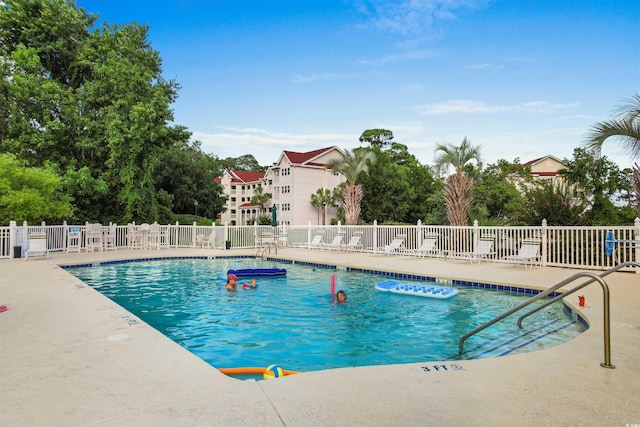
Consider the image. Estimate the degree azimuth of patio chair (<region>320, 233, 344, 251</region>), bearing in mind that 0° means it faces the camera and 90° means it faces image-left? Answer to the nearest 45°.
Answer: approximately 45°

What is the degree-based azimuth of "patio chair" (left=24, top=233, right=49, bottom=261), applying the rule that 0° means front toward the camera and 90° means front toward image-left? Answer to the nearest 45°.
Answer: approximately 0°

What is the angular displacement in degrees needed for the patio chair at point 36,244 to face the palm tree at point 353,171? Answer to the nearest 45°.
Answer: approximately 135° to its left

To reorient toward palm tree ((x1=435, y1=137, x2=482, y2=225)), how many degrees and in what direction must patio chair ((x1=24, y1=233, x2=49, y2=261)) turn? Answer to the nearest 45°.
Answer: approximately 90° to its left

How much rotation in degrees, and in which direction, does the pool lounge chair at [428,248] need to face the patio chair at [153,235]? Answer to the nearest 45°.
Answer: approximately 45° to its right

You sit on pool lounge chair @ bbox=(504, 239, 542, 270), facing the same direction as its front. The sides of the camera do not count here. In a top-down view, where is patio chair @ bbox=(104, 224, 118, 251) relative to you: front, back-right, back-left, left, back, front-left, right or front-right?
front-right

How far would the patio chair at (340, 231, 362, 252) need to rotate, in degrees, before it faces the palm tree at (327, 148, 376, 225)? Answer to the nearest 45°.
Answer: approximately 135° to its right

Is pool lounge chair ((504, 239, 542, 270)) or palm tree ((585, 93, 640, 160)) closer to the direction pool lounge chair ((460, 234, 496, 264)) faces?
the pool lounge chair

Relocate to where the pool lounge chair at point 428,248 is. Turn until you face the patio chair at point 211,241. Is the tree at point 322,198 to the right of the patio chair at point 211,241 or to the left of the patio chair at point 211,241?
right

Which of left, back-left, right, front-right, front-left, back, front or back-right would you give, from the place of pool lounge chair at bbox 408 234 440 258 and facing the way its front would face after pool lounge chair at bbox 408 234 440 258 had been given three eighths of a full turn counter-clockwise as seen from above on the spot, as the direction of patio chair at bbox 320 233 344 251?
back-left
